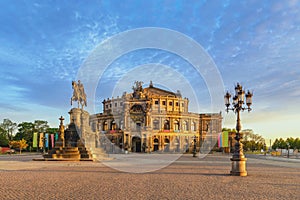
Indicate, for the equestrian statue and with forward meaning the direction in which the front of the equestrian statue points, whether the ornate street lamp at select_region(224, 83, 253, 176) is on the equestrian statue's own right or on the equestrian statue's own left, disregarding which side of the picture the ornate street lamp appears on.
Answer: on the equestrian statue's own left

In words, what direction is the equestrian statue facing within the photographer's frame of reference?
facing the viewer and to the left of the viewer
